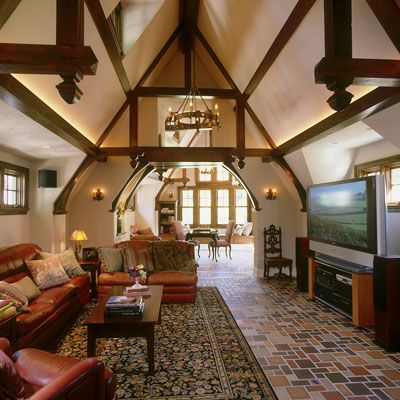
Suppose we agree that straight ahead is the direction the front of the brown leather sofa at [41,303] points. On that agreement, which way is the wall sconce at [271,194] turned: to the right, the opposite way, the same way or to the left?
to the right

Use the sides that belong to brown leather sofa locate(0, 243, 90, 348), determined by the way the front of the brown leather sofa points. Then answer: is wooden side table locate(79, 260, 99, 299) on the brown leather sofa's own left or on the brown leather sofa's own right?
on the brown leather sofa's own left

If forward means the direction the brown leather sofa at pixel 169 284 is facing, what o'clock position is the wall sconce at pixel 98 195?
The wall sconce is roughly at 5 o'clock from the brown leather sofa.

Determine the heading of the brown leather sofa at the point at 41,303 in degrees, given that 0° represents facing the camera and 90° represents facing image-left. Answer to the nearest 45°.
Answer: approximately 315°

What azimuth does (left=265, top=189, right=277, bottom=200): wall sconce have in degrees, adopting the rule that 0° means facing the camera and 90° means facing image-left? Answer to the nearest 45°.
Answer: approximately 0°

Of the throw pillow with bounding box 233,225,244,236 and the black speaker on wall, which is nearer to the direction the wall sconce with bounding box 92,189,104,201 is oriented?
the black speaker on wall

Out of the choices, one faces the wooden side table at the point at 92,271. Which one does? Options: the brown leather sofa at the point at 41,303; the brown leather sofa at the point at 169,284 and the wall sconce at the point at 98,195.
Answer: the wall sconce

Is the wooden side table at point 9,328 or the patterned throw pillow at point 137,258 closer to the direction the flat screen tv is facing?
the wooden side table

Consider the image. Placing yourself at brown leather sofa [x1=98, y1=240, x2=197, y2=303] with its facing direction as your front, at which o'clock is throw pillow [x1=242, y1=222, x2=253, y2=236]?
The throw pillow is roughly at 7 o'clock from the brown leather sofa.

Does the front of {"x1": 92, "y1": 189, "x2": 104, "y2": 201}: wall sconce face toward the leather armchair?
yes
